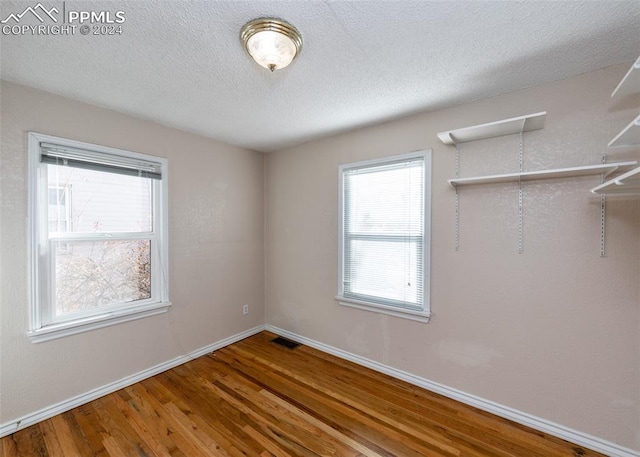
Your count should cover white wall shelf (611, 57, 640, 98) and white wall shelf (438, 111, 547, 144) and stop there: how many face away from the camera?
0

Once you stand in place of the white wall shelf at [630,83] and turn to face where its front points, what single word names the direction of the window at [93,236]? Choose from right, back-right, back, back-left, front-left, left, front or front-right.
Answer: front-left

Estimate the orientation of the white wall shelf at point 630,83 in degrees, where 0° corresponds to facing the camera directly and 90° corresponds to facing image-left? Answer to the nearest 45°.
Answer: approximately 90°

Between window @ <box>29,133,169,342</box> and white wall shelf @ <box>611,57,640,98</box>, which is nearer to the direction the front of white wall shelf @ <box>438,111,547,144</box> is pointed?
the window

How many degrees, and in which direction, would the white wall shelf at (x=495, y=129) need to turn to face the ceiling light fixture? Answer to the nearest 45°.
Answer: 0° — it already faces it

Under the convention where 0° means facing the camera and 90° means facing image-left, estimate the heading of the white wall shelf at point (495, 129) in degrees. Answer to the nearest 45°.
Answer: approximately 45°
